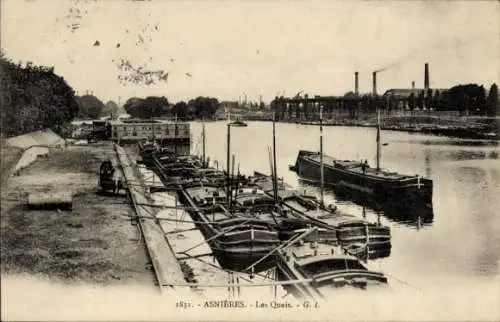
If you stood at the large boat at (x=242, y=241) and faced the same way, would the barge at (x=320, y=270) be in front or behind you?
in front

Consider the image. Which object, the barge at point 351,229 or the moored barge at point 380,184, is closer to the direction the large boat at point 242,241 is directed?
the barge

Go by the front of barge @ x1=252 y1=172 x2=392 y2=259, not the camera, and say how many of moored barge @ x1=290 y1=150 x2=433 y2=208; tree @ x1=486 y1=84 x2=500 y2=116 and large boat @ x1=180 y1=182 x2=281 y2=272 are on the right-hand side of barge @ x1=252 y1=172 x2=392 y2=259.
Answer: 1
